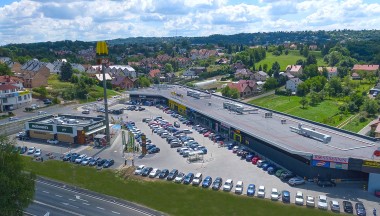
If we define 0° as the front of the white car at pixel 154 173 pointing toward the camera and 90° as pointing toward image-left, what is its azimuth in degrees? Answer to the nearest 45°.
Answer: approximately 45°

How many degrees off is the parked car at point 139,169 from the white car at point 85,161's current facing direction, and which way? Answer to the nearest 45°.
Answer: approximately 90° to its left

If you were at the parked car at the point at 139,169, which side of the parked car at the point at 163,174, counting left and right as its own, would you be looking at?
right

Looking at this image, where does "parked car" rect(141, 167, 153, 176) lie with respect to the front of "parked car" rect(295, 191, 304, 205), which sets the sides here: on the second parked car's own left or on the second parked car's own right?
on the second parked car's own right

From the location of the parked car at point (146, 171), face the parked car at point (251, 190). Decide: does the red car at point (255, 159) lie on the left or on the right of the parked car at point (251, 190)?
left

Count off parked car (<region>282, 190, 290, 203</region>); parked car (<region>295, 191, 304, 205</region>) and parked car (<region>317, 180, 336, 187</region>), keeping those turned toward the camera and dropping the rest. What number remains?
2
